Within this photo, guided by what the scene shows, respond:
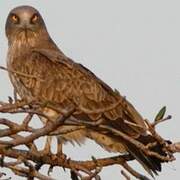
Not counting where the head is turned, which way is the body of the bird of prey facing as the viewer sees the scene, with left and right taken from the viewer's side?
facing to the left of the viewer
